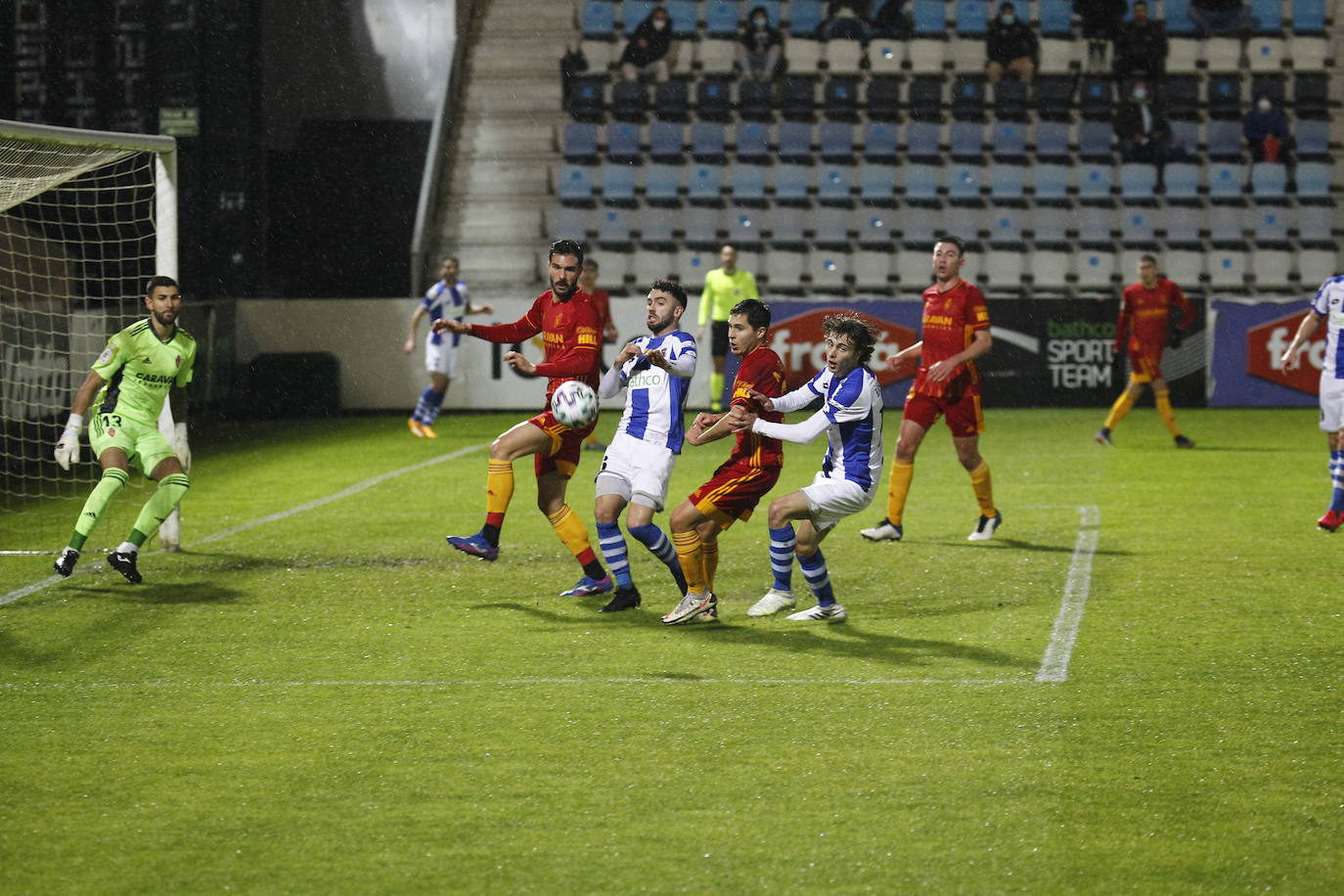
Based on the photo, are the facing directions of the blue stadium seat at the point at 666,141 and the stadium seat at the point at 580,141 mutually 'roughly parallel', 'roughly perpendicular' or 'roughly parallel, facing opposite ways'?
roughly parallel

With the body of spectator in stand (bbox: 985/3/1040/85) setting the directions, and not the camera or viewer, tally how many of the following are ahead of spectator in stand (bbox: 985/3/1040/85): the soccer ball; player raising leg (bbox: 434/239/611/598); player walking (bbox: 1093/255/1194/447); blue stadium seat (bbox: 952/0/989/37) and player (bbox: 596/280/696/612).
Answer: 4

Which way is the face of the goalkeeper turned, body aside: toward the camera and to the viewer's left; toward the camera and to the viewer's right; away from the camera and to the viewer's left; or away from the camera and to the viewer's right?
toward the camera and to the viewer's right

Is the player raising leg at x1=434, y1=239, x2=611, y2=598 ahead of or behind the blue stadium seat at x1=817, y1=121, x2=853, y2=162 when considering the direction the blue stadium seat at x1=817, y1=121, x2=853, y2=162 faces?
ahead

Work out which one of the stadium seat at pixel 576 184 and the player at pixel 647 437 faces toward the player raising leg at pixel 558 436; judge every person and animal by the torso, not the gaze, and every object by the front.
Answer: the stadium seat

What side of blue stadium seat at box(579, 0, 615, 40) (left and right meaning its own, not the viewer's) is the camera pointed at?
front

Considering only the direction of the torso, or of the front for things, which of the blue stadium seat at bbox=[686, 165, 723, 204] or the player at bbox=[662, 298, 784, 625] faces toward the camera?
the blue stadium seat

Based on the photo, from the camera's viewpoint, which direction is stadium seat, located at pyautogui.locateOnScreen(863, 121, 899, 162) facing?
toward the camera

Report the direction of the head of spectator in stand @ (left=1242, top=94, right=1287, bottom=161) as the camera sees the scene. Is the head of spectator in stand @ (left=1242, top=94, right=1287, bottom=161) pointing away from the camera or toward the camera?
toward the camera

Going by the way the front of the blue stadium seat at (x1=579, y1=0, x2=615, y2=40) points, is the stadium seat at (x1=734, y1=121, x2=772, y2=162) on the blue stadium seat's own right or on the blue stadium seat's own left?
on the blue stadium seat's own left

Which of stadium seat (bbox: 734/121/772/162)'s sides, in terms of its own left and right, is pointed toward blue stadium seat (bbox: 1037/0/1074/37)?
left

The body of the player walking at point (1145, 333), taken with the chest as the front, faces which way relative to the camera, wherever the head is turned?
toward the camera

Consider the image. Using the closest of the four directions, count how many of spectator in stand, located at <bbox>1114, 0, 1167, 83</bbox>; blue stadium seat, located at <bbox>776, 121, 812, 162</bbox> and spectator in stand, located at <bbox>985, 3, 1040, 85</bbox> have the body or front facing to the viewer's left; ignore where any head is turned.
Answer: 0

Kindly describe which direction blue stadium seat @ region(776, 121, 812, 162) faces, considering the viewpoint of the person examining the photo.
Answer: facing the viewer

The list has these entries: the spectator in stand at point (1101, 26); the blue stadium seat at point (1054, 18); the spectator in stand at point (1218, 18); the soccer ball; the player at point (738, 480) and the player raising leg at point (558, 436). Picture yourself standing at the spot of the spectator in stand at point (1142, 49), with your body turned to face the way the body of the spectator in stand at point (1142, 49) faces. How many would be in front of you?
3
